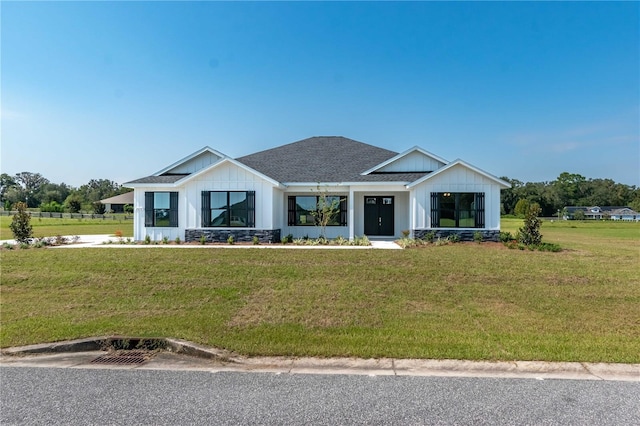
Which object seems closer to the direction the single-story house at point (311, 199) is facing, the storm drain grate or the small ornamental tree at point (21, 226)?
the storm drain grate

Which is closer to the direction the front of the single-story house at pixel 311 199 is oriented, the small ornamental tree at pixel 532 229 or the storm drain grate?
the storm drain grate

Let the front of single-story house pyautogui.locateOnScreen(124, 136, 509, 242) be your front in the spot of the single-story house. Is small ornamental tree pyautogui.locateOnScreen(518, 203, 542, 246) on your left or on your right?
on your left

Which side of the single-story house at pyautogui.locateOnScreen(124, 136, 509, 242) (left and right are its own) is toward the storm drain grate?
front

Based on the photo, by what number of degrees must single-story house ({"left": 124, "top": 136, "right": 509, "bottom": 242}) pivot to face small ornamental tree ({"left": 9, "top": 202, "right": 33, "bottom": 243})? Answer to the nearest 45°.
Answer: approximately 90° to its right

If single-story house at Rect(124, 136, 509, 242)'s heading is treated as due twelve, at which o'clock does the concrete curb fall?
The concrete curb is roughly at 12 o'clock from the single-story house.

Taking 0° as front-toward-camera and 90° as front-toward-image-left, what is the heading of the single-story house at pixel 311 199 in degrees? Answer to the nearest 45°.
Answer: approximately 0°

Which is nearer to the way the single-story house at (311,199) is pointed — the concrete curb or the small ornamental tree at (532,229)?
the concrete curb
